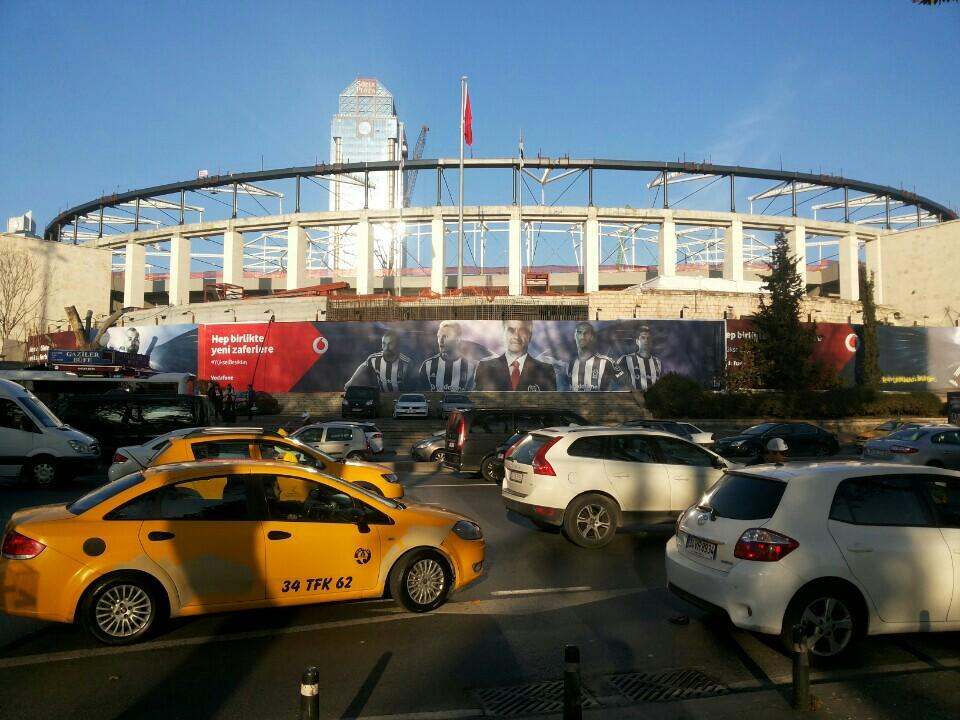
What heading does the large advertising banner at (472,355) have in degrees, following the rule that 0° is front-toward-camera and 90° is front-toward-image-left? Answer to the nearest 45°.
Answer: approximately 0°

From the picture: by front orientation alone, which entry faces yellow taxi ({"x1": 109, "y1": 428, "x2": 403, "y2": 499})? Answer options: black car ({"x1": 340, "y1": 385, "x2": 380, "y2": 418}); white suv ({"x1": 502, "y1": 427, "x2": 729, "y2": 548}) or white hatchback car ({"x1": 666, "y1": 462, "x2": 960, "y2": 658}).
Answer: the black car

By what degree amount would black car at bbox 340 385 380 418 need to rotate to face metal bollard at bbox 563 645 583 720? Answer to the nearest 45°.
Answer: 0° — it already faces it

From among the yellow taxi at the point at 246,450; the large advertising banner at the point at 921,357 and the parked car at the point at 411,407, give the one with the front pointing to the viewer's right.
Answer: the yellow taxi

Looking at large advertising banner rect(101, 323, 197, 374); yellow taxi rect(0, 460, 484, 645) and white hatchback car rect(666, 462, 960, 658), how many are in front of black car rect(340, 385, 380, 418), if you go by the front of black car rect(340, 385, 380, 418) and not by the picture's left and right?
2

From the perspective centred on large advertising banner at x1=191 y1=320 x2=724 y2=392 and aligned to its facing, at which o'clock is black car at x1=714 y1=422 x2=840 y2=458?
The black car is roughly at 11 o'clock from the large advertising banner.

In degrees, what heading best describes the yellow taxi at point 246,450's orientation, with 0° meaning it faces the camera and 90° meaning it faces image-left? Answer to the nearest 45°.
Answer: approximately 270°

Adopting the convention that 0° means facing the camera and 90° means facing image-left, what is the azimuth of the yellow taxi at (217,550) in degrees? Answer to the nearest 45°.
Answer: approximately 270°

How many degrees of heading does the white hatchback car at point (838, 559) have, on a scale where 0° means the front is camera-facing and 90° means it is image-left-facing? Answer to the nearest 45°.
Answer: approximately 225°

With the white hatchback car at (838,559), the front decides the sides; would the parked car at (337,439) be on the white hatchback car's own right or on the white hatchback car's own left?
on the white hatchback car's own left

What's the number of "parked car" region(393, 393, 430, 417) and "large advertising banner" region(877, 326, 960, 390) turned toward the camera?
2

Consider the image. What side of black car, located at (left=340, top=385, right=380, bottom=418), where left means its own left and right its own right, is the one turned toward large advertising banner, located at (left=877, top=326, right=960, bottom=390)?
left
